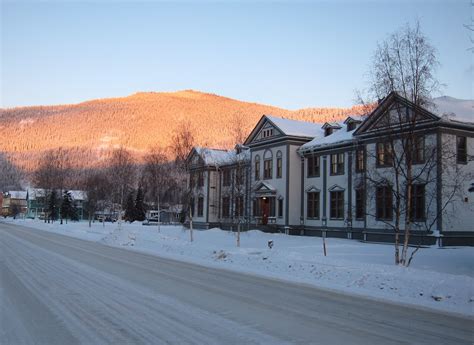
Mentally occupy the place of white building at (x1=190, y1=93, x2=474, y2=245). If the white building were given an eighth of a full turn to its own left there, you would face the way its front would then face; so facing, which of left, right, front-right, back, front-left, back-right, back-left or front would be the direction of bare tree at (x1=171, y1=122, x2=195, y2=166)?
right

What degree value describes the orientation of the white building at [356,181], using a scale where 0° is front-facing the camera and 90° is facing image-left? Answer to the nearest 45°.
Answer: approximately 45°

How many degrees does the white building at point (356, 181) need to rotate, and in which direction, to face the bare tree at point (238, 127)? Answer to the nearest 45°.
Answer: approximately 45° to its right

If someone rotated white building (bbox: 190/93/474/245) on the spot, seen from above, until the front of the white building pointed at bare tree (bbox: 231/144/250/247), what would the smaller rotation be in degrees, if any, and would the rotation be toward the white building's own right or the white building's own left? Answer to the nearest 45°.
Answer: approximately 45° to the white building's own right
